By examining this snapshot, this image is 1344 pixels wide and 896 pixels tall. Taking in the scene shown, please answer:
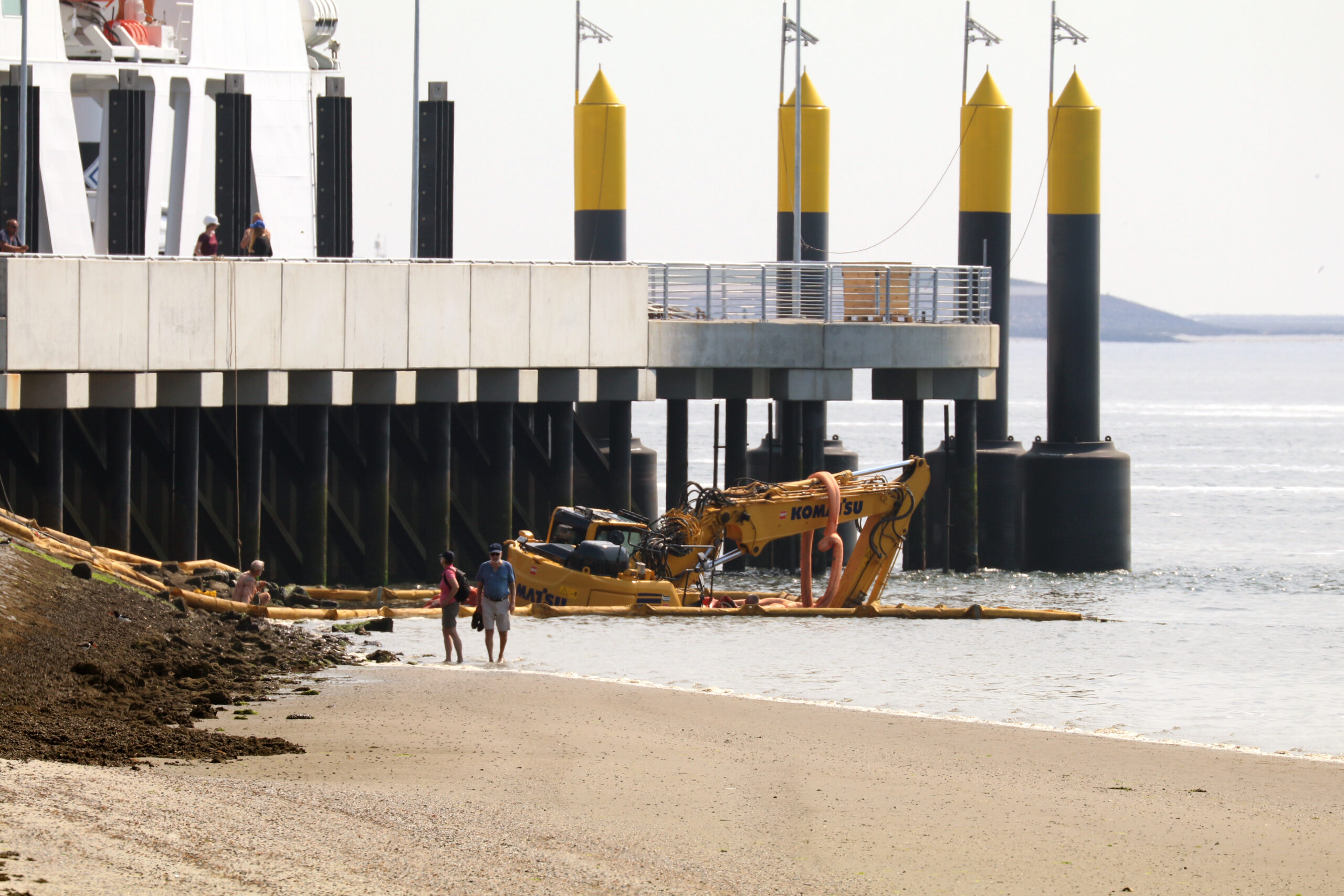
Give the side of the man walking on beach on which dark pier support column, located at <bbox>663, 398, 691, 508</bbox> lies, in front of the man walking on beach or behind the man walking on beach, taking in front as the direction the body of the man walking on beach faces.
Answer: behind

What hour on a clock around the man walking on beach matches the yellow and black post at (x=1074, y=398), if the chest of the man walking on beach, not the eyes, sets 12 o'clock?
The yellow and black post is roughly at 7 o'clock from the man walking on beach.

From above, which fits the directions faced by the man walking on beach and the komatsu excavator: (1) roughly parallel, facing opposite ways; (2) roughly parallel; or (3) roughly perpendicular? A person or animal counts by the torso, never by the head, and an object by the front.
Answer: roughly perpendicular

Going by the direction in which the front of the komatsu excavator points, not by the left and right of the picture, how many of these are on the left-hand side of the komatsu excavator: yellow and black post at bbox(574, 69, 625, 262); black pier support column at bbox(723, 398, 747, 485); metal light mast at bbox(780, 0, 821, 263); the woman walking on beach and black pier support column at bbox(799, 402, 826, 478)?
4

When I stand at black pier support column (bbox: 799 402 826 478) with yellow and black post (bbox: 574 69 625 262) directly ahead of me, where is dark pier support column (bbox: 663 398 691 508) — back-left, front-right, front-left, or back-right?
front-left

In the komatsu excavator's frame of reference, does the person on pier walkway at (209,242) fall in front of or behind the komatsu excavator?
behind

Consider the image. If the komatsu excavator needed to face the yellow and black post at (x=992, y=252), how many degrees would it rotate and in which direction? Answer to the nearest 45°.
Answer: approximately 90° to its left

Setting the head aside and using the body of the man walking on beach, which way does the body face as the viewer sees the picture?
toward the camera

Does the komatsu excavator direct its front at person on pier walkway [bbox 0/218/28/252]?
no

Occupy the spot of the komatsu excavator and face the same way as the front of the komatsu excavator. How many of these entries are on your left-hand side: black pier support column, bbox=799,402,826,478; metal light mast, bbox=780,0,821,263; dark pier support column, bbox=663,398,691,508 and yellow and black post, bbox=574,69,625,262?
4

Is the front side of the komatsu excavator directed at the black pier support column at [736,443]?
no

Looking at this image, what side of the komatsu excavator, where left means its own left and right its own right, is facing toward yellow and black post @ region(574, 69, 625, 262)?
left

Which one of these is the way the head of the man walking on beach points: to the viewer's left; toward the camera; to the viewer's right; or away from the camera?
toward the camera

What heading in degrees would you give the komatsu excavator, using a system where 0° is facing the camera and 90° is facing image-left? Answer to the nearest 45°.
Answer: approximately 270°

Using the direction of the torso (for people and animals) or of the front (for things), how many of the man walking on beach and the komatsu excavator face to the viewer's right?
1

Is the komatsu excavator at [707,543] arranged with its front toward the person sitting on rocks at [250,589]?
no

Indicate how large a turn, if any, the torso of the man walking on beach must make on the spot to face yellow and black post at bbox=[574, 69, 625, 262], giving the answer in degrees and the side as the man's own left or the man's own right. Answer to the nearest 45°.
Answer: approximately 180°
